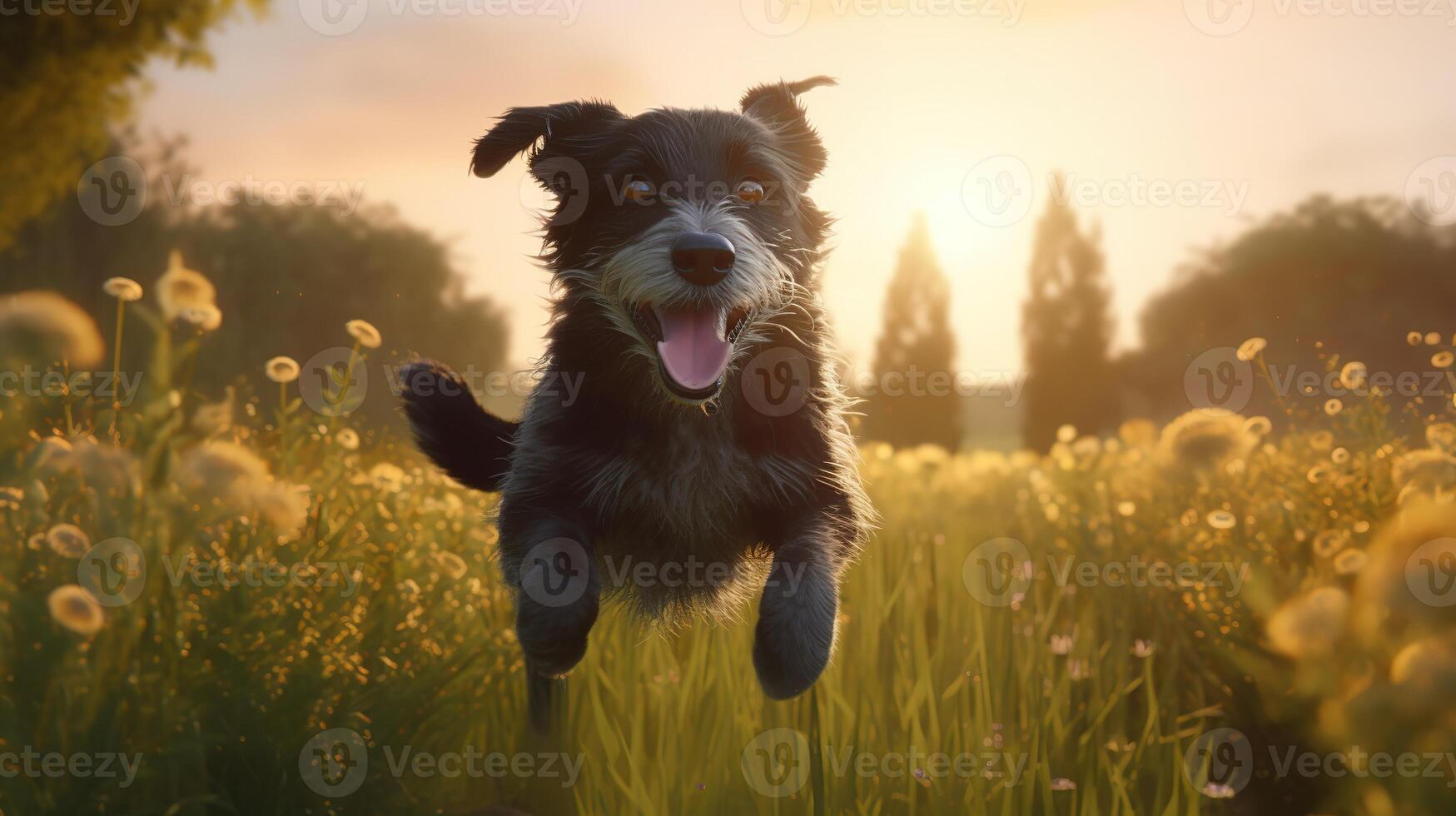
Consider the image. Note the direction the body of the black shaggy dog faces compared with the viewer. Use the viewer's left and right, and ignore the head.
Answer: facing the viewer

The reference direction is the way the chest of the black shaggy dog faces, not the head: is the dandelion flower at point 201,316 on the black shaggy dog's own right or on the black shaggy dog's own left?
on the black shaggy dog's own right

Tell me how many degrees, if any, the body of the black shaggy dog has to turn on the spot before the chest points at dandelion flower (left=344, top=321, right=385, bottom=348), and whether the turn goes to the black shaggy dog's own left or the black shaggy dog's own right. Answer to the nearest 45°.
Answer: approximately 90° to the black shaggy dog's own right

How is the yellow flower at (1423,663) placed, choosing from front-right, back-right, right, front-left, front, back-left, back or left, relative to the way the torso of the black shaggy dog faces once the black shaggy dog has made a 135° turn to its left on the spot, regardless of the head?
right

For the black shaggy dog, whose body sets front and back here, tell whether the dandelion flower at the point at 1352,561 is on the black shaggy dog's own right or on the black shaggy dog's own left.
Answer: on the black shaggy dog's own left

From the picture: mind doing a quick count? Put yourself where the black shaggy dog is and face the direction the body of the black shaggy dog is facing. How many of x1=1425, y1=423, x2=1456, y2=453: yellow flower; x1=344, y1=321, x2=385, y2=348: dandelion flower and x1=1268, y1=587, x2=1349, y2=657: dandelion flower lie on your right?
1

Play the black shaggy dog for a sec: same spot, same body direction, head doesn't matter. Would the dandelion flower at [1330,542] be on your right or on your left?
on your left

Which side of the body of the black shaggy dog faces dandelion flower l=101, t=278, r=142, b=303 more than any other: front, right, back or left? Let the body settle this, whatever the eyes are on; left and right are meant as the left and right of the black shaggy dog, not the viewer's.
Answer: right

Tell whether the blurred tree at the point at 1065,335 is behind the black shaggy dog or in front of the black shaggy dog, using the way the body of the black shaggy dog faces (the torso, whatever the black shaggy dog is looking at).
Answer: behind
